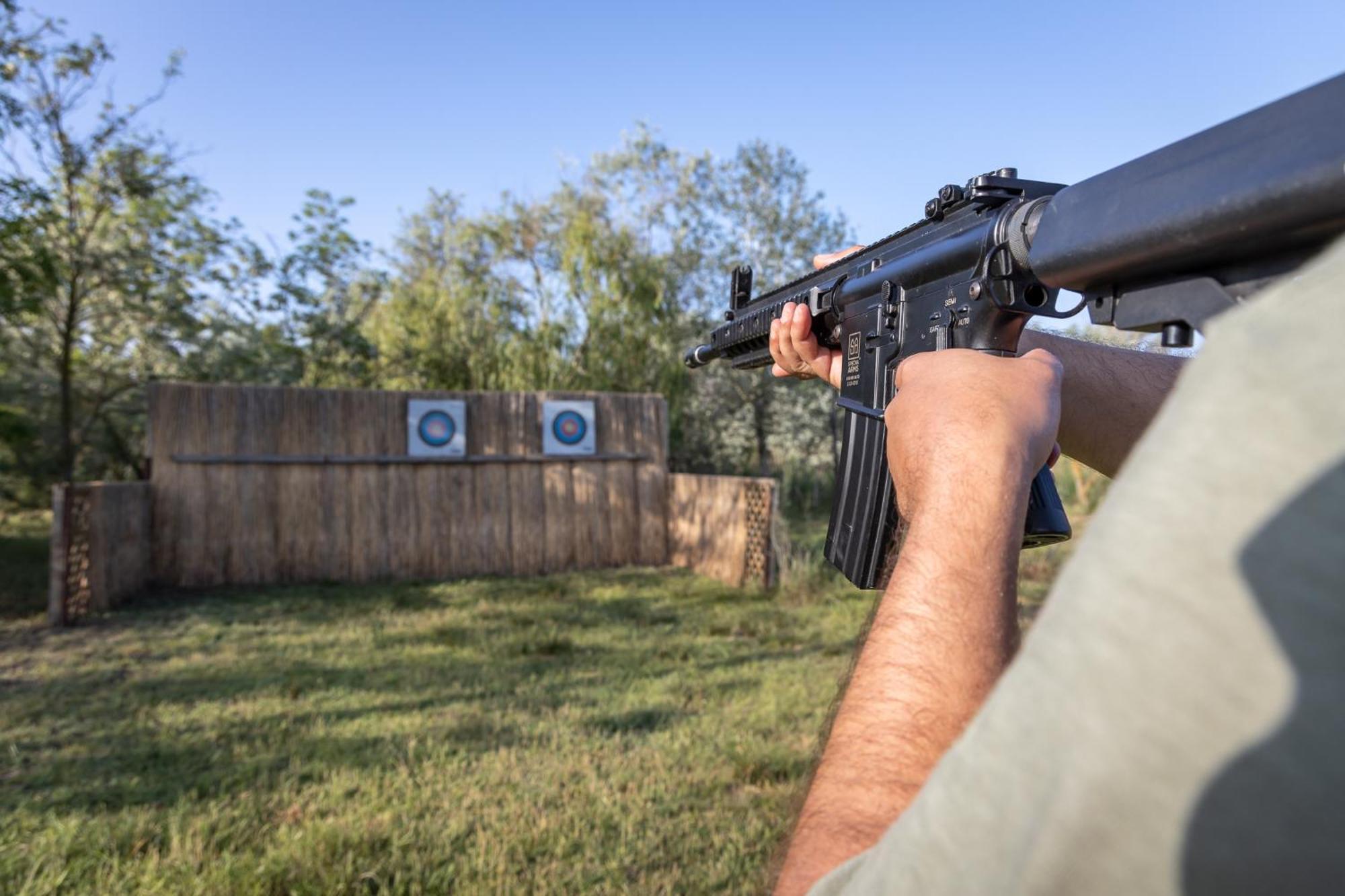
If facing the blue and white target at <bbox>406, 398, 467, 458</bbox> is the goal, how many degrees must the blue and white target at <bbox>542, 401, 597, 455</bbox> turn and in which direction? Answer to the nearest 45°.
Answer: approximately 90° to its right

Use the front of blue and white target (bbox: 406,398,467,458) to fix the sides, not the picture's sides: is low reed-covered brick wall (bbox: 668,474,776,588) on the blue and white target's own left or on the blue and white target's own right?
on the blue and white target's own left

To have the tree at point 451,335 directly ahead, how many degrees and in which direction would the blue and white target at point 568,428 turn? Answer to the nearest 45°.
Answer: approximately 135° to its right

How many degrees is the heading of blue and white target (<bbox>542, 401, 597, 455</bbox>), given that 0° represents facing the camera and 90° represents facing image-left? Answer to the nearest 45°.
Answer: approximately 0°

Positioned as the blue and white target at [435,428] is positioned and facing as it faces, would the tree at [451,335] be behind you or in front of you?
behind

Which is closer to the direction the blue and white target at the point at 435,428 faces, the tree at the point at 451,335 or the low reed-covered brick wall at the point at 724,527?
the low reed-covered brick wall

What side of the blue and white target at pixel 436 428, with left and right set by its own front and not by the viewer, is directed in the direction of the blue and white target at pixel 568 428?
left

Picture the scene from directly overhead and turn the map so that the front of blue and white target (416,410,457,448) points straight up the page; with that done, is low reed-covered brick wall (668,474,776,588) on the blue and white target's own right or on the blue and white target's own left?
on the blue and white target's own left

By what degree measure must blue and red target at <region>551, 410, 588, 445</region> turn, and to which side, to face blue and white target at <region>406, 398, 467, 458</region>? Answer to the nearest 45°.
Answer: approximately 90° to its right

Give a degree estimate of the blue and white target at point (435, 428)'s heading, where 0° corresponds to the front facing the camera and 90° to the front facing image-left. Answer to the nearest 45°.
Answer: approximately 0°

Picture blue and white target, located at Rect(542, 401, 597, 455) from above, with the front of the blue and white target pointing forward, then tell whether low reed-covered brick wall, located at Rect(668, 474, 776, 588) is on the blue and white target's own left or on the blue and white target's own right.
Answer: on the blue and white target's own left
